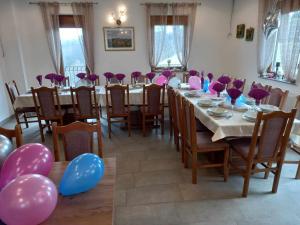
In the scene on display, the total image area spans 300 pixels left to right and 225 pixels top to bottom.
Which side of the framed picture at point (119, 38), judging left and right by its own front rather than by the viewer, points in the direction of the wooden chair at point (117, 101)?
front

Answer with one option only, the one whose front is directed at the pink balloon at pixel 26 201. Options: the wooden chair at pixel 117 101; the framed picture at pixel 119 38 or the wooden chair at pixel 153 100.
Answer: the framed picture

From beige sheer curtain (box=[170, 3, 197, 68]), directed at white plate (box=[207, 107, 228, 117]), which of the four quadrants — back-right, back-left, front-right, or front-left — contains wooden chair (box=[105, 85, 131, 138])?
front-right

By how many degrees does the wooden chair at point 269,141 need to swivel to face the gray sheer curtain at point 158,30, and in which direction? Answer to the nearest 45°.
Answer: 0° — it already faces it

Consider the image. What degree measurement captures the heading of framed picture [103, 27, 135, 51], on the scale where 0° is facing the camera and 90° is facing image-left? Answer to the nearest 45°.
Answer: approximately 0°

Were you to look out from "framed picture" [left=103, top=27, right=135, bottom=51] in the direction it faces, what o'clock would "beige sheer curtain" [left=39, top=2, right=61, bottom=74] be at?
The beige sheer curtain is roughly at 3 o'clock from the framed picture.

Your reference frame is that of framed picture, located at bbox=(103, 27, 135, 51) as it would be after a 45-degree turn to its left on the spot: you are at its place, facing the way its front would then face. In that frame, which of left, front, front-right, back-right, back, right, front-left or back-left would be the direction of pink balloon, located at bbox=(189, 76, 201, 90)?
front

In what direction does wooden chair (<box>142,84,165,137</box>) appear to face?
away from the camera

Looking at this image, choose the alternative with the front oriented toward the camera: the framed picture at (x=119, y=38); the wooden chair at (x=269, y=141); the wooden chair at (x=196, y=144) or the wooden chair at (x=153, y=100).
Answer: the framed picture

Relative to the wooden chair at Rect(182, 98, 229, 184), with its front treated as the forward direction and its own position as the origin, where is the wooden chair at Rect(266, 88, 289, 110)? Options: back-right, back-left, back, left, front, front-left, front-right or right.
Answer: front-left

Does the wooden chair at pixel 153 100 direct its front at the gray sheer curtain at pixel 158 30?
yes

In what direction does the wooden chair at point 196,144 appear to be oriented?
to the viewer's right

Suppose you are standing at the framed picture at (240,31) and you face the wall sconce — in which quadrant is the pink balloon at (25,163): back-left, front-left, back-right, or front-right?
front-left

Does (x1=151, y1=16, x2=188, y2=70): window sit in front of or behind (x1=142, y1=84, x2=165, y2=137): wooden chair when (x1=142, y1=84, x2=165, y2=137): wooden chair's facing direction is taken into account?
in front

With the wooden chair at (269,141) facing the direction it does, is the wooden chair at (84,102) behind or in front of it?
in front

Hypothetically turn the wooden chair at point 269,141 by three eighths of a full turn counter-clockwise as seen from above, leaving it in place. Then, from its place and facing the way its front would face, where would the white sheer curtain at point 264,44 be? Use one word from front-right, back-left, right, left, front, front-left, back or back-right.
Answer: back

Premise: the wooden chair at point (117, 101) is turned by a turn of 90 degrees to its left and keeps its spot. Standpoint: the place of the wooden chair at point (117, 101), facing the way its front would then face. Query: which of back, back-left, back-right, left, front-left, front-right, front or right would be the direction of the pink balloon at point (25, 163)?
left

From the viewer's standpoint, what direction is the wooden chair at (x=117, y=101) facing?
away from the camera

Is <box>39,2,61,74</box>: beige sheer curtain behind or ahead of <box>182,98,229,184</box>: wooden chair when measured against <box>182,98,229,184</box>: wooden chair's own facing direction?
behind

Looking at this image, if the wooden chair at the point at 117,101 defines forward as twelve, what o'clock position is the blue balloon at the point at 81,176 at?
The blue balloon is roughly at 6 o'clock from the wooden chair.
